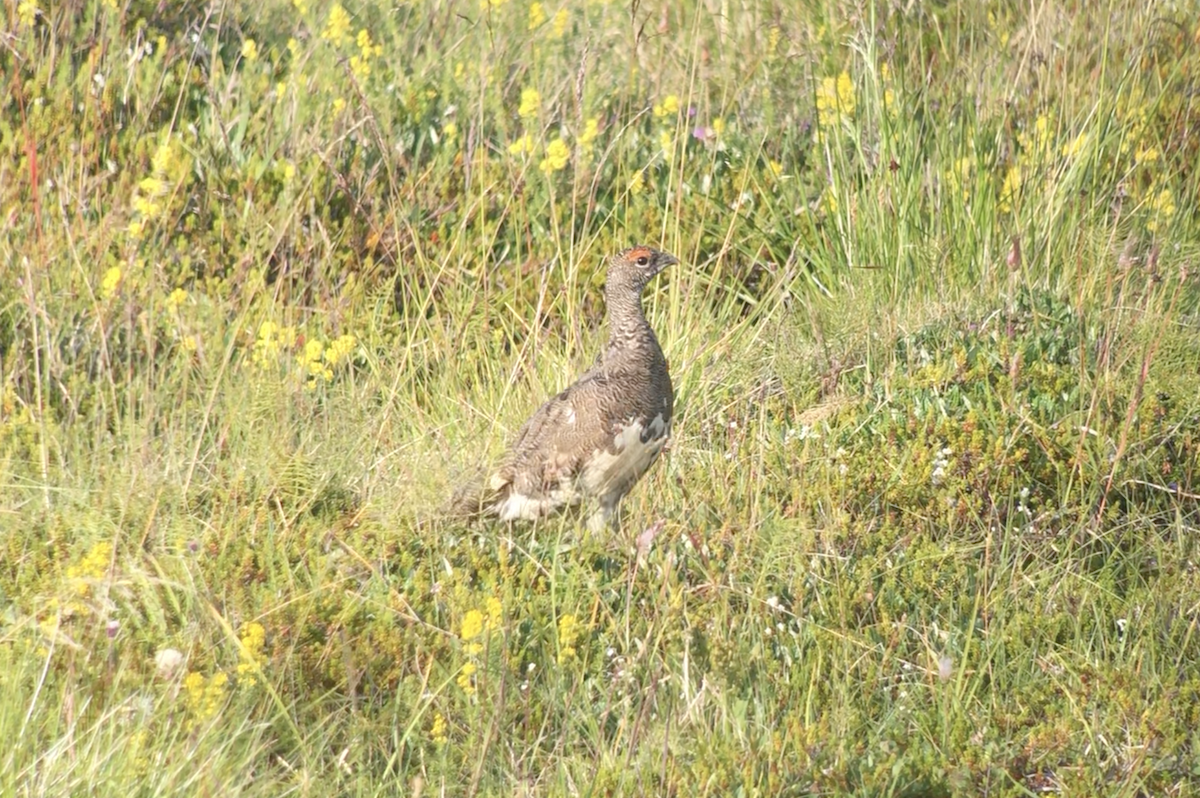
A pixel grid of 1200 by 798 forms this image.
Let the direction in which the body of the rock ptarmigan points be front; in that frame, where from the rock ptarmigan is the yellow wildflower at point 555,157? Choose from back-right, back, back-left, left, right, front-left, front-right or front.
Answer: left

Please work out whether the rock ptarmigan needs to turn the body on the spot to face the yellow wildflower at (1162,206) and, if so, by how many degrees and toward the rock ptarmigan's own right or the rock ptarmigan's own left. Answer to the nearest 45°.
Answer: approximately 45° to the rock ptarmigan's own left

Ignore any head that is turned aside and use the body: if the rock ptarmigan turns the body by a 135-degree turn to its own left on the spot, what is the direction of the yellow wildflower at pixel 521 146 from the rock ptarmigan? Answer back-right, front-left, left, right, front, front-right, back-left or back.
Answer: front-right

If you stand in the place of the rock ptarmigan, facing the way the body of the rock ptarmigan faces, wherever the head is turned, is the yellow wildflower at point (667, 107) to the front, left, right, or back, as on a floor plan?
left

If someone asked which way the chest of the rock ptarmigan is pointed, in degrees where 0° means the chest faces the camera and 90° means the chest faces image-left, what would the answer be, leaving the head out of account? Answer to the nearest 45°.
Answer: approximately 270°

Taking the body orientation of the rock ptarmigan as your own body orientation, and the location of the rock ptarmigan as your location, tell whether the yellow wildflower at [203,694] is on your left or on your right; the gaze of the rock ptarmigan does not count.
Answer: on your right

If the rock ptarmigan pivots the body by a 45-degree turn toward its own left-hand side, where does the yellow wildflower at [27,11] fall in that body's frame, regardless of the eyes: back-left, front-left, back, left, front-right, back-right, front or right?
left

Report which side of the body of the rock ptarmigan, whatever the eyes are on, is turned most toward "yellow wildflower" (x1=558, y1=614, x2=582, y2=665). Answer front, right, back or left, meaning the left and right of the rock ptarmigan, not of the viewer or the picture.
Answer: right

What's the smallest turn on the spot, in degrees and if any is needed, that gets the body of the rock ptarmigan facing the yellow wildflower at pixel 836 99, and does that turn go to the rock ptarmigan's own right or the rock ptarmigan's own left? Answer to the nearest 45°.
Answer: approximately 45° to the rock ptarmigan's own left

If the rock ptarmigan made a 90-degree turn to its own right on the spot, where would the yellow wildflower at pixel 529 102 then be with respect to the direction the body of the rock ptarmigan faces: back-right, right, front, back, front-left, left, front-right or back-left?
back

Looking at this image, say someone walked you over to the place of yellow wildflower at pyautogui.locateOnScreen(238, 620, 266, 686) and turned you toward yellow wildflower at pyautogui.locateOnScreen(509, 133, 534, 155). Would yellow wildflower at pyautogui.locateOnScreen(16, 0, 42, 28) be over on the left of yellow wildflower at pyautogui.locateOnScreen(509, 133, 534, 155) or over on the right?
left

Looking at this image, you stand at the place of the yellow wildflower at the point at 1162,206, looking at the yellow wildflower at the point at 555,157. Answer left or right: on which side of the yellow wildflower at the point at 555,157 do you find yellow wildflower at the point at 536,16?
right
